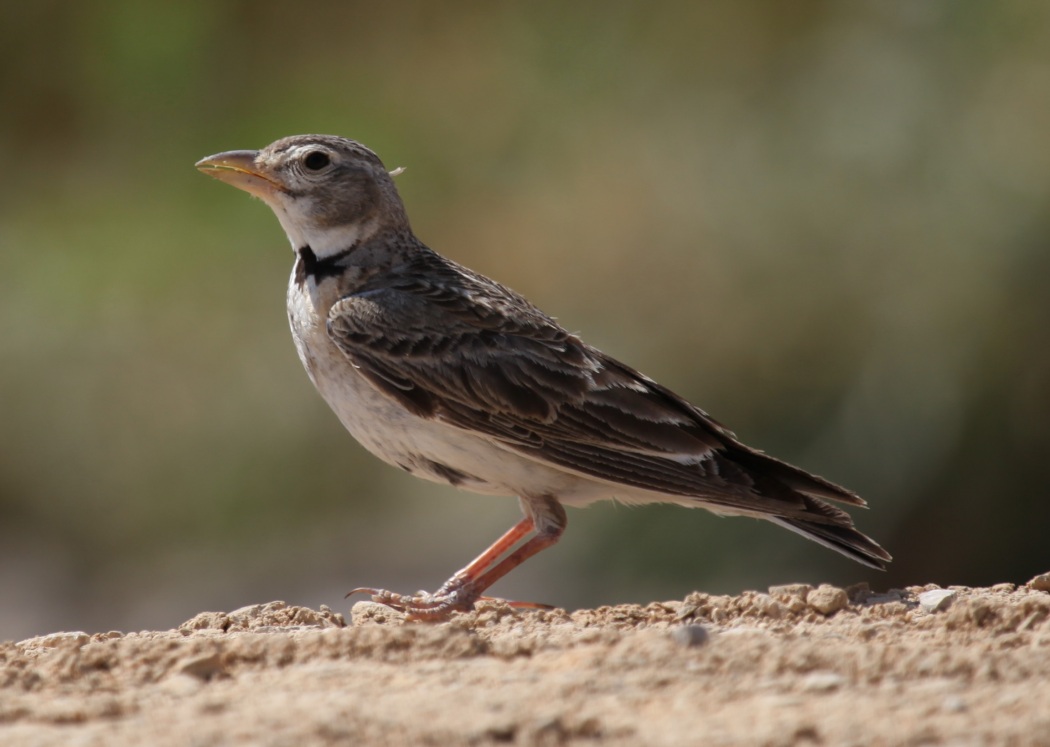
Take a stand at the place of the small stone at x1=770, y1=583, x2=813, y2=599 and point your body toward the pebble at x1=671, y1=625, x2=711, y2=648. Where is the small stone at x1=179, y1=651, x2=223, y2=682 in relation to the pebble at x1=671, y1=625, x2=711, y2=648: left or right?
right

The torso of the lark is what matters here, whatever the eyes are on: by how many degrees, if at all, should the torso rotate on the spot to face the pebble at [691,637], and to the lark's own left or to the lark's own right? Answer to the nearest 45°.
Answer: approximately 90° to the lark's own left

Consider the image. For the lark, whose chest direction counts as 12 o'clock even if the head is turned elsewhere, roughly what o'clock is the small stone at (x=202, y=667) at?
The small stone is roughly at 10 o'clock from the lark.

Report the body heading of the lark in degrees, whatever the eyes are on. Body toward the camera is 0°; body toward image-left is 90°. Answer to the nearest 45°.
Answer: approximately 90°
